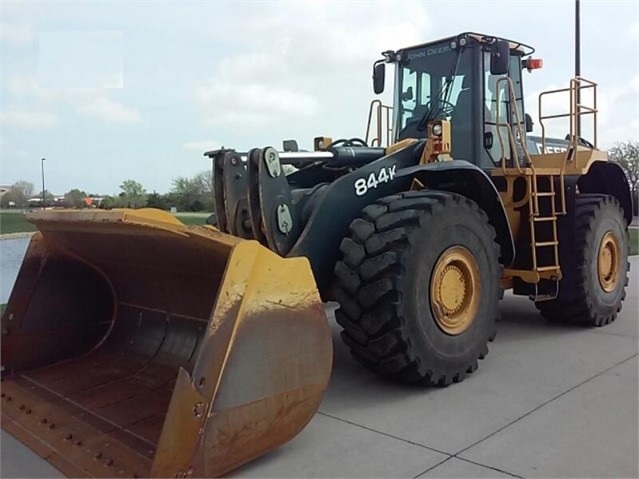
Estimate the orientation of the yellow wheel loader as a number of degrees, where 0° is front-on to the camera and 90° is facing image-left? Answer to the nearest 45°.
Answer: approximately 45°

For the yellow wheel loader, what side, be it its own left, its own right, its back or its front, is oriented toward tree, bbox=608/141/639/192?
back
